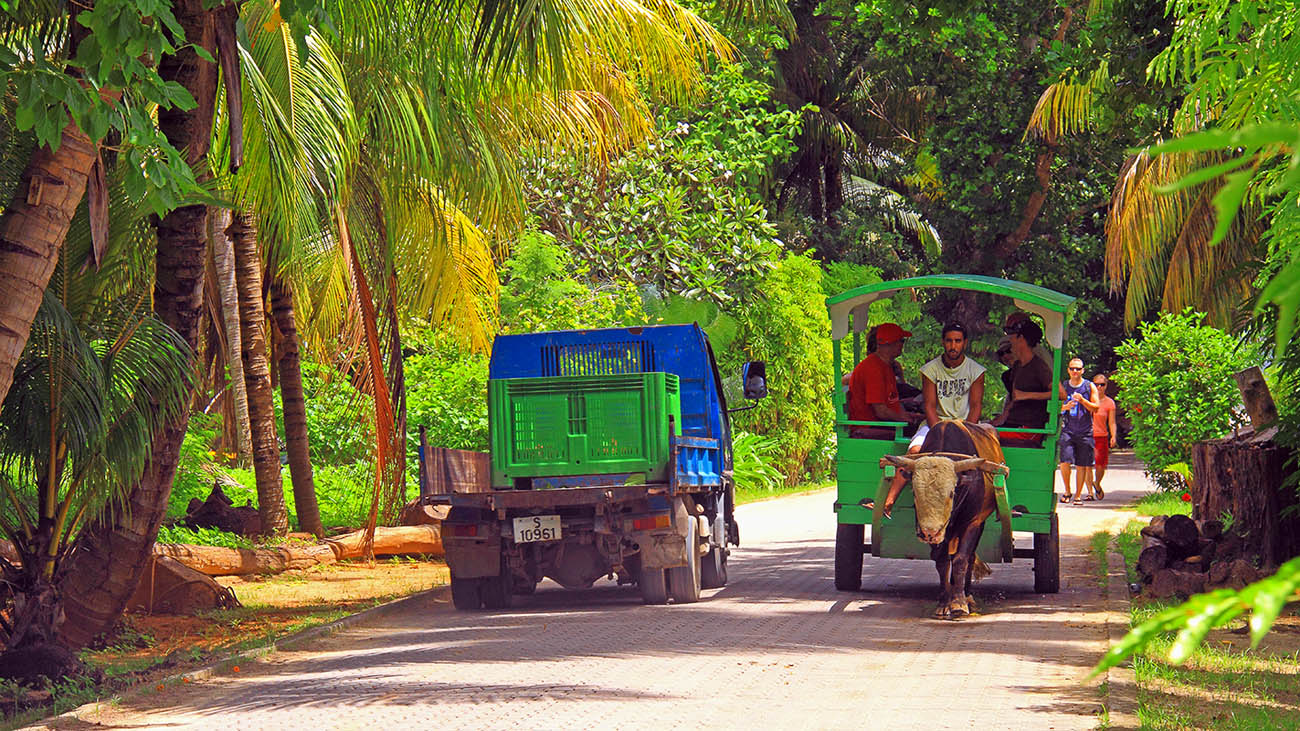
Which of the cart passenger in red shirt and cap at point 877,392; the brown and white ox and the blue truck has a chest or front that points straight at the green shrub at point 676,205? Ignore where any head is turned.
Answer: the blue truck

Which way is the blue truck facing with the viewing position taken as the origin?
facing away from the viewer

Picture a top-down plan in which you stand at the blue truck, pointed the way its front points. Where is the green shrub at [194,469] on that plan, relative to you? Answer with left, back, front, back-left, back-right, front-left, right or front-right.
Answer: front-left

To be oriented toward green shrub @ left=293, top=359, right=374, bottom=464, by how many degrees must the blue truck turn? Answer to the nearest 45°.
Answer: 0° — it already faces it

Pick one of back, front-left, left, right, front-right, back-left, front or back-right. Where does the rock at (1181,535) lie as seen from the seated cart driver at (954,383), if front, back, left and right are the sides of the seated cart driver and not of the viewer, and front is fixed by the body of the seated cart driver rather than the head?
left

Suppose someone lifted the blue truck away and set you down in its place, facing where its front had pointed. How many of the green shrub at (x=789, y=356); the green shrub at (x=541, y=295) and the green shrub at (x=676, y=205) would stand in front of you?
3

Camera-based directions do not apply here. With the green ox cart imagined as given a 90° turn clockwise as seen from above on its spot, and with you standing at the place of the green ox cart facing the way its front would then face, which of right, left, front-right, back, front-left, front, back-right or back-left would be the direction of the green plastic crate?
front

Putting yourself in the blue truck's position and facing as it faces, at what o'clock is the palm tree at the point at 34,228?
The palm tree is roughly at 7 o'clock from the blue truck.

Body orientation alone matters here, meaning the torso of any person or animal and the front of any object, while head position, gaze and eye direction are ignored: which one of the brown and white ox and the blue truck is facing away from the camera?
the blue truck

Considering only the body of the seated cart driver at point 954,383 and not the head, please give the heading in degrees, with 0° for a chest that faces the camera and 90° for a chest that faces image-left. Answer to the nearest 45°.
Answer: approximately 0°

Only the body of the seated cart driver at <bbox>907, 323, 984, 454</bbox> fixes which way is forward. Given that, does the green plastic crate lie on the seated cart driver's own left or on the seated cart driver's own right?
on the seated cart driver's own right

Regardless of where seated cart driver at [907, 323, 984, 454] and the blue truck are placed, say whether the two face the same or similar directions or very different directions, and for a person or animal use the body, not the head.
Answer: very different directions
